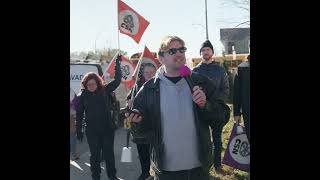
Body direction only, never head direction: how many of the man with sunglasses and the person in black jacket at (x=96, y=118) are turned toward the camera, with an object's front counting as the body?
2

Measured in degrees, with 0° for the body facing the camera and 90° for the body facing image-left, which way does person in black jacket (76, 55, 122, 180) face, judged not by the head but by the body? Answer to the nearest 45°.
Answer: approximately 0°

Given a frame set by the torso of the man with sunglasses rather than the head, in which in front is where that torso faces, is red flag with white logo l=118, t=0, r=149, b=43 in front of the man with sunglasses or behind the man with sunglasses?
behind

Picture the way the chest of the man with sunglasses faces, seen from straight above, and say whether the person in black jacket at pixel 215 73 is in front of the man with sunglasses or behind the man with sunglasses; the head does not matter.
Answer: behind

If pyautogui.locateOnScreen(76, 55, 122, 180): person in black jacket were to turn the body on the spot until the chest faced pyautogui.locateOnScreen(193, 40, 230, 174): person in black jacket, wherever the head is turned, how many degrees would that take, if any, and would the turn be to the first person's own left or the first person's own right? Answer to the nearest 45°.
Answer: approximately 90° to the first person's own left

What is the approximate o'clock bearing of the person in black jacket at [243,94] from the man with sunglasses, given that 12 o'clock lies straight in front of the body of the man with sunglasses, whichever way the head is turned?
The person in black jacket is roughly at 7 o'clock from the man with sunglasses.

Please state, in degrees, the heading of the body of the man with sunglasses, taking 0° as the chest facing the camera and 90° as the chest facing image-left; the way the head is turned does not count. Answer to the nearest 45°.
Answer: approximately 0°

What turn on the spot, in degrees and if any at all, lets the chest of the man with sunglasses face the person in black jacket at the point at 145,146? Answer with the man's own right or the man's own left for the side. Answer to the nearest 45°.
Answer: approximately 180°
